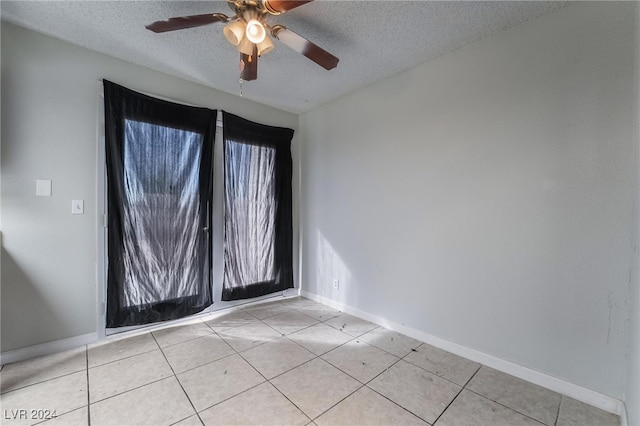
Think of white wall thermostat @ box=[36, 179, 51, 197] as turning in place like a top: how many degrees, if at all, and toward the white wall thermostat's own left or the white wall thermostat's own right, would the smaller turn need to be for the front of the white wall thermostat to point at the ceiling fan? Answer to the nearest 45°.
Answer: approximately 45° to the white wall thermostat's own left

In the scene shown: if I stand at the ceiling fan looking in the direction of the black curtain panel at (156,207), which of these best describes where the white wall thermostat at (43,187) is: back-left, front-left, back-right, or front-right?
front-left

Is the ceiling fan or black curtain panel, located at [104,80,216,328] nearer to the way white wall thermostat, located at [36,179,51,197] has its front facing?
the ceiling fan

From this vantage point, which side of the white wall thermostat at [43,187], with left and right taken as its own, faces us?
front

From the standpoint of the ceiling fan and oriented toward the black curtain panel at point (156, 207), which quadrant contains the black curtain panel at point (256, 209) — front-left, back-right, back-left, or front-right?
front-right

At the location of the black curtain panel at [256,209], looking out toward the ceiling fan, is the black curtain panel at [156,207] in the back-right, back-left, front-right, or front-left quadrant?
front-right

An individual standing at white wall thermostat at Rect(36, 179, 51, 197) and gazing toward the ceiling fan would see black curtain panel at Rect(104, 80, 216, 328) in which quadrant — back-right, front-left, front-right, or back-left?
front-left

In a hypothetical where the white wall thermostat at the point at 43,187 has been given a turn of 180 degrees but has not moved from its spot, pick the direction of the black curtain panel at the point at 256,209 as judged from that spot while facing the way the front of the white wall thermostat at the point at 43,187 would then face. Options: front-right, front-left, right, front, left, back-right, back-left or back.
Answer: right

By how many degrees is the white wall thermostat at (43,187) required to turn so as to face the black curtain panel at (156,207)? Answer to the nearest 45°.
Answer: approximately 90° to its left
